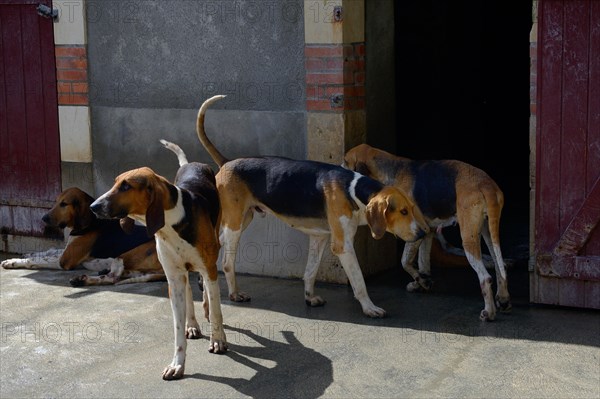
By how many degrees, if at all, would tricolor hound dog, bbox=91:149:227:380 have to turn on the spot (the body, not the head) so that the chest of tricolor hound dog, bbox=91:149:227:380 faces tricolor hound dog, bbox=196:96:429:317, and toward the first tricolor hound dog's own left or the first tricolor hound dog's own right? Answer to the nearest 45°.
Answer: approximately 180°

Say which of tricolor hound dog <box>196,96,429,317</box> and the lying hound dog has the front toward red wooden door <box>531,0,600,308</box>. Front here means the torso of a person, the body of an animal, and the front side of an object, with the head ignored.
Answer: the tricolor hound dog

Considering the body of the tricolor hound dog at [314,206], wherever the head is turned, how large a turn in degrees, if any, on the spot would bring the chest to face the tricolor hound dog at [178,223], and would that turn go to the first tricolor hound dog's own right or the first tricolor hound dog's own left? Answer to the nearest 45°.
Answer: approximately 135° to the first tricolor hound dog's own right

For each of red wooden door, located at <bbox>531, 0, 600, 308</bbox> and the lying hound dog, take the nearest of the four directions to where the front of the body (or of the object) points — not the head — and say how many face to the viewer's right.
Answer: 0

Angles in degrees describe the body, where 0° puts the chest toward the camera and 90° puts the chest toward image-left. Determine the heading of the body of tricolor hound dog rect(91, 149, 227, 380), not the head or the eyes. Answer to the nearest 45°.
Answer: approximately 45°

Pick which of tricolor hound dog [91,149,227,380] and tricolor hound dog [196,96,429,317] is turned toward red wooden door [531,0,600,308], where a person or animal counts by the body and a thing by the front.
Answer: tricolor hound dog [196,96,429,317]

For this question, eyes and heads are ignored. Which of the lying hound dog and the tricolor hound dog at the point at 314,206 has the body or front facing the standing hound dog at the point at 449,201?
the tricolor hound dog

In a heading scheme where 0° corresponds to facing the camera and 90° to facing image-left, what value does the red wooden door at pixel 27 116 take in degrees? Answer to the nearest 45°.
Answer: approximately 0°

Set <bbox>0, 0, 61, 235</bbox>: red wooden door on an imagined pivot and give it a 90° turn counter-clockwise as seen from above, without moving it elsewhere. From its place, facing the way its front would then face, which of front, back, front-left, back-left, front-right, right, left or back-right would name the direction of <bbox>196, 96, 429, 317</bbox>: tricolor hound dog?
front-right

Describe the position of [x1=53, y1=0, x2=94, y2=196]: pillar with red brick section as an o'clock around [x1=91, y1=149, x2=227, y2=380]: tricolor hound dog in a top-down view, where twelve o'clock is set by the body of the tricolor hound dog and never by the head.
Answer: The pillar with red brick section is roughly at 4 o'clock from the tricolor hound dog.

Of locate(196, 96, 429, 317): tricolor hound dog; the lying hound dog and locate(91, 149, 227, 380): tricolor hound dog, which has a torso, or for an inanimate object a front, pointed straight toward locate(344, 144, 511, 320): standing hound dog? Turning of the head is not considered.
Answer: locate(196, 96, 429, 317): tricolor hound dog

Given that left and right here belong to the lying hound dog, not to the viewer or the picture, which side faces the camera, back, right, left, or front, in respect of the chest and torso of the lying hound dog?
left
